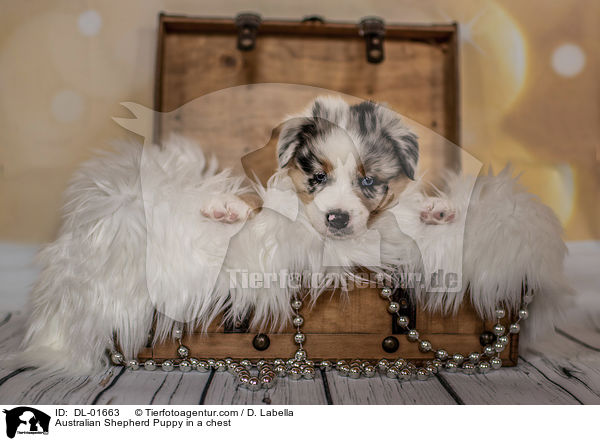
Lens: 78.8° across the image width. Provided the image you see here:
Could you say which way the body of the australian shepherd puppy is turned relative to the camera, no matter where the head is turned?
toward the camera
